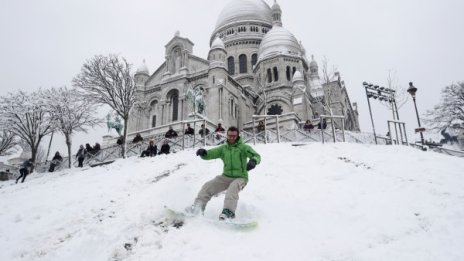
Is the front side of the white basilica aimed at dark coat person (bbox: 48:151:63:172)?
yes

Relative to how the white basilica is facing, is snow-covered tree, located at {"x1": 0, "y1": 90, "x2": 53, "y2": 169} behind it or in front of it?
in front

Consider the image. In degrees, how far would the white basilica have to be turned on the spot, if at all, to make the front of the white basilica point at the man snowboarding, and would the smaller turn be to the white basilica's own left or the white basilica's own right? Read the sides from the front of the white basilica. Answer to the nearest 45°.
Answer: approximately 45° to the white basilica's own left

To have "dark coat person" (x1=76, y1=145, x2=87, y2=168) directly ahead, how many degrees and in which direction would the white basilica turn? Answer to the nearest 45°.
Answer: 0° — it already faces them

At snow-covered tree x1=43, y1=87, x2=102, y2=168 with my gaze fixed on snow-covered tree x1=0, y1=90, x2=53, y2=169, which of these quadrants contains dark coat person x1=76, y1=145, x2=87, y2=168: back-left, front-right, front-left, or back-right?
back-left

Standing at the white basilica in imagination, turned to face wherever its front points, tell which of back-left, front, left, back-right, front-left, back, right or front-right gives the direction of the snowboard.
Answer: front-left

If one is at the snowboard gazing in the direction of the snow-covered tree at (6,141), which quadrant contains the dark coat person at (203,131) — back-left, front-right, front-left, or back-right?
front-right

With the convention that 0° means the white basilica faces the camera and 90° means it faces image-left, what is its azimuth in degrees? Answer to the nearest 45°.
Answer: approximately 45°

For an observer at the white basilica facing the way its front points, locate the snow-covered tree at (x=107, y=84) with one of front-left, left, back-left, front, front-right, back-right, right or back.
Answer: front

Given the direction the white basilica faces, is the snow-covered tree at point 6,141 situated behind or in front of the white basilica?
in front

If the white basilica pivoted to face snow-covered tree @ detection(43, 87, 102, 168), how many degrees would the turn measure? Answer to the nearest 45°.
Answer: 0° — it already faces it
